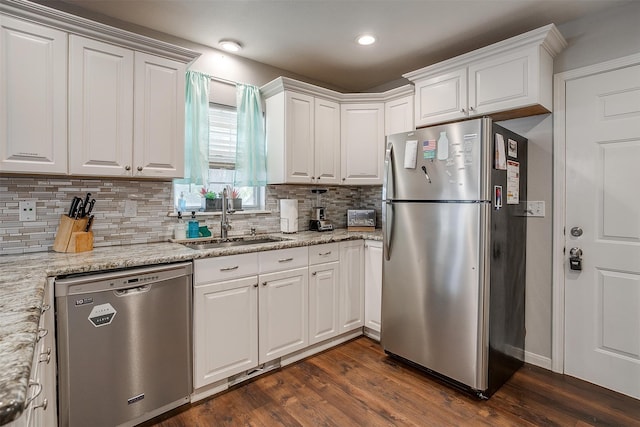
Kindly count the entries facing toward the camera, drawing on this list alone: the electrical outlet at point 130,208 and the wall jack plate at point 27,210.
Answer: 2

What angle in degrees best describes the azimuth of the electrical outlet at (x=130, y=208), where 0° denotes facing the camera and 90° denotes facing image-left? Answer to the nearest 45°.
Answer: approximately 0°

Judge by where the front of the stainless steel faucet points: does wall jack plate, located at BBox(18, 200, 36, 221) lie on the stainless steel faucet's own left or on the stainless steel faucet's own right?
on the stainless steel faucet's own right

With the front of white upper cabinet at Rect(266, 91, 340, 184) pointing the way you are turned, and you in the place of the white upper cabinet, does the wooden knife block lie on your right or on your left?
on your right

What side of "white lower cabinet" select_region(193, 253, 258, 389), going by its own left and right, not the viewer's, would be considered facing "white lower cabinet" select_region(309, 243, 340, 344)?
left

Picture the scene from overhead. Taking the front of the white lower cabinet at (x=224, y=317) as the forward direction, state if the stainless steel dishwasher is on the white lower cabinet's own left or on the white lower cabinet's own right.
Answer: on the white lower cabinet's own right

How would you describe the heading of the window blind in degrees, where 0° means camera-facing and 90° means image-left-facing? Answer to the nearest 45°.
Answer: approximately 315°

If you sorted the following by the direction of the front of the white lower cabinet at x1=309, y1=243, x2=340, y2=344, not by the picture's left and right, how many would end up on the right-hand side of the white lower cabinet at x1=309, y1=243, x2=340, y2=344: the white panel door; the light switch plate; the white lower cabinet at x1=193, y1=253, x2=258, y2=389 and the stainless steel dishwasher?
2
